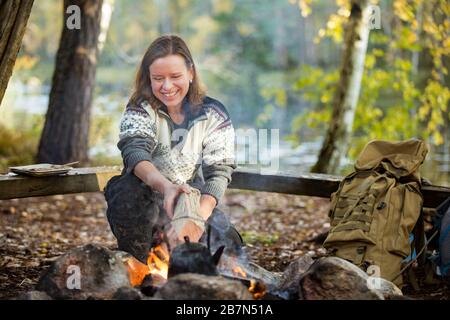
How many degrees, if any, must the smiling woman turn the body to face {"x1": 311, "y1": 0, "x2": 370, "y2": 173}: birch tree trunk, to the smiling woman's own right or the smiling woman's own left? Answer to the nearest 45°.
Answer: approximately 135° to the smiling woman's own left

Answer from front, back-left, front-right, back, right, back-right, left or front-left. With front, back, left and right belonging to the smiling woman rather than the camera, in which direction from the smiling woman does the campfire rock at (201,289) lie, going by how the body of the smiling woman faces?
front

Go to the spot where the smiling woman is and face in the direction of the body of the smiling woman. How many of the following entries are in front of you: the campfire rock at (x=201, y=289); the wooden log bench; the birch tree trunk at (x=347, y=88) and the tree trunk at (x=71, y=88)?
1

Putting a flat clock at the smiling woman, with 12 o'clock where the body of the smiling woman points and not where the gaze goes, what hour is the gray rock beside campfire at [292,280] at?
The gray rock beside campfire is roughly at 10 o'clock from the smiling woman.

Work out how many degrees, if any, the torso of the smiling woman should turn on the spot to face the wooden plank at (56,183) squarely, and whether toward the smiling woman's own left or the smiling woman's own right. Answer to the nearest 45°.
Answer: approximately 135° to the smiling woman's own right

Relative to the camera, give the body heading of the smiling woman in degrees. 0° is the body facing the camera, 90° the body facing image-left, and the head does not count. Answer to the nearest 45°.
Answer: approximately 0°

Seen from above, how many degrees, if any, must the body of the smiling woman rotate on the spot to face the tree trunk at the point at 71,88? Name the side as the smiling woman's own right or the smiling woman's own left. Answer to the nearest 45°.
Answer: approximately 180°

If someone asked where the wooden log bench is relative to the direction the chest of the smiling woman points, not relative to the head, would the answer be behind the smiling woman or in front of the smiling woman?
behind

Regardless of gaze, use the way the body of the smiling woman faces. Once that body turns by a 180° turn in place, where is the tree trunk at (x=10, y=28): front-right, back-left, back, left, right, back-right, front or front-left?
left
